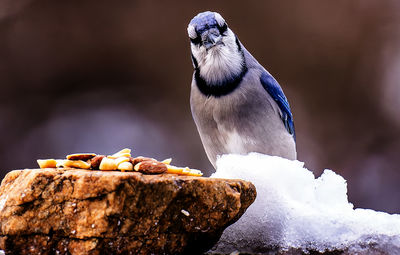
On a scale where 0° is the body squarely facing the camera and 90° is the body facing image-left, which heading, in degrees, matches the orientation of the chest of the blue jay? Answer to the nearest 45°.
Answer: approximately 45°
